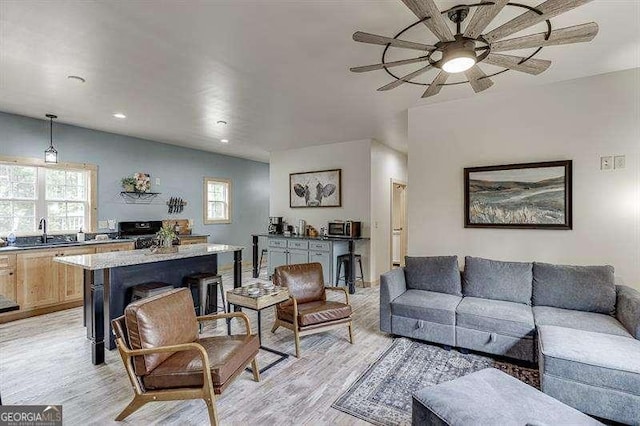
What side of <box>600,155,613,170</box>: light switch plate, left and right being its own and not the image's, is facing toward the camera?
front

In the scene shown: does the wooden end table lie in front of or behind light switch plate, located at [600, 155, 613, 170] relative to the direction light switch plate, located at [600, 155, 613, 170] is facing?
in front

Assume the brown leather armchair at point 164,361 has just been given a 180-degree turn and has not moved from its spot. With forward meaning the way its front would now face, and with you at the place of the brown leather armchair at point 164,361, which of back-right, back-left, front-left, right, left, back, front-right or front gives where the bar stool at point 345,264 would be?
right

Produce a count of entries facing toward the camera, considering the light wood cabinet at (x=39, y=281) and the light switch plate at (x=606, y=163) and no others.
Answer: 2

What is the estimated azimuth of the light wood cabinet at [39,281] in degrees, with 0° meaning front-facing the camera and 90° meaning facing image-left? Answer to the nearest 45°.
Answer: approximately 0°

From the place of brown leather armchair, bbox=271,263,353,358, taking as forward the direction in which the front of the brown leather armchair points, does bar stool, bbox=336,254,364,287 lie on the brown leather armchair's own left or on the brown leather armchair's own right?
on the brown leather armchair's own left

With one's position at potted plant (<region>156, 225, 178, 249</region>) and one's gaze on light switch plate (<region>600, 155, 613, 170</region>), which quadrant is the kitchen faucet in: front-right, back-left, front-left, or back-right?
back-left

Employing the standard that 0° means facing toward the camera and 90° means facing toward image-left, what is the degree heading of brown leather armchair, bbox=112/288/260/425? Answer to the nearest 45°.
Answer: approximately 315°

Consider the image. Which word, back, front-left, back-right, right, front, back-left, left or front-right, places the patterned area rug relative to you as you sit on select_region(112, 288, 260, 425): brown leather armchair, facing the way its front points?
front-left
